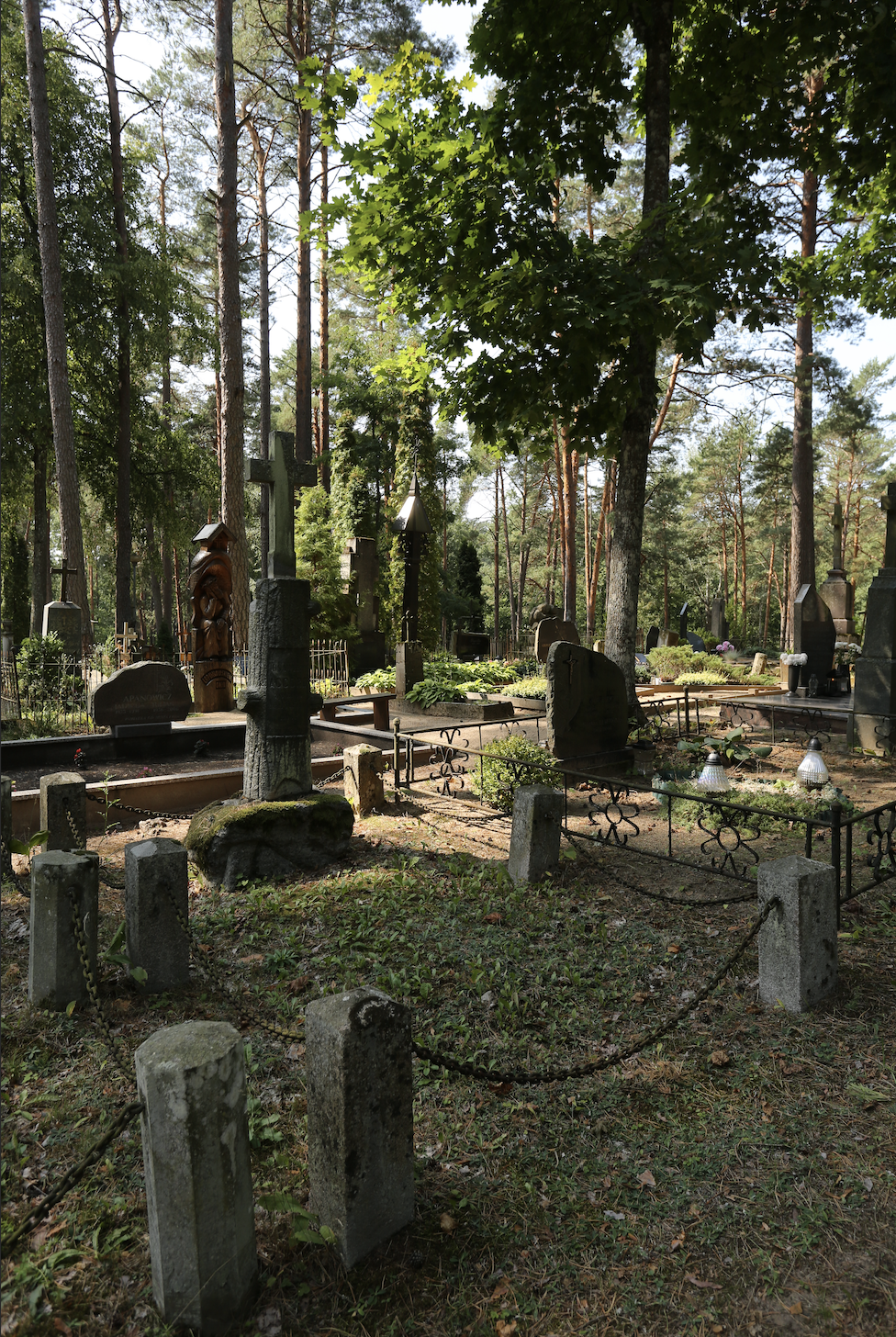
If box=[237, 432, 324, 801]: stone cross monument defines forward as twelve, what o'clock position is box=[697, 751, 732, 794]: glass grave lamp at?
The glass grave lamp is roughly at 10 o'clock from the stone cross monument.

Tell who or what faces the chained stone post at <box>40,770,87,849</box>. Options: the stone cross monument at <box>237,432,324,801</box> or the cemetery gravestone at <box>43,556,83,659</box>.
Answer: the cemetery gravestone

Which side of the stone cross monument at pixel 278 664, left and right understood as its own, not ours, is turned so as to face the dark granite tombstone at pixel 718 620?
left

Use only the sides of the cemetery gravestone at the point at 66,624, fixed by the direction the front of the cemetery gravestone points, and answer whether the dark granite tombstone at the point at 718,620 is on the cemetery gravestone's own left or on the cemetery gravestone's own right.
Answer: on the cemetery gravestone's own left

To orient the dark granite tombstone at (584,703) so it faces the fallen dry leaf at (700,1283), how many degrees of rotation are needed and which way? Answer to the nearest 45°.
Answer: approximately 45° to its right

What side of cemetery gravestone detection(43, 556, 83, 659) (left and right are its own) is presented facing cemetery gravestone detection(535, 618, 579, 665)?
left

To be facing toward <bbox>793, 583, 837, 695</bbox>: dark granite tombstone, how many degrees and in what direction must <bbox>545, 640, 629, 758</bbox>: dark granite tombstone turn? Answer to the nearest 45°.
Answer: approximately 90° to its left

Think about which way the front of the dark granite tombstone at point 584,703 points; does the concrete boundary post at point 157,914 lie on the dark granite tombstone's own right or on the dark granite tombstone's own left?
on the dark granite tombstone's own right

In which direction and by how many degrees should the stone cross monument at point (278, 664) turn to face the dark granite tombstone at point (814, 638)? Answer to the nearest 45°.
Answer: approximately 90° to its left

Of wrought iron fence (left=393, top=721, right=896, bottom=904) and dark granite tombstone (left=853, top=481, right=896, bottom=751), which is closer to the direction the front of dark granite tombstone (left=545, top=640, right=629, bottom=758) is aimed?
the wrought iron fence

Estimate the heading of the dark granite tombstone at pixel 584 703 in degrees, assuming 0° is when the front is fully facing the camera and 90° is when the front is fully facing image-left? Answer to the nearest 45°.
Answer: approximately 315°

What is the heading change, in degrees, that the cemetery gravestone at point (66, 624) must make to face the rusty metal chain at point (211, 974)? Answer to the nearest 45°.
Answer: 0° — it already faces it
